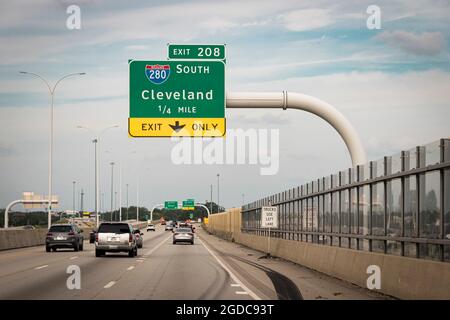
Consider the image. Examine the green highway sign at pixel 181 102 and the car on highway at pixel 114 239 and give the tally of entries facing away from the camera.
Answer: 1

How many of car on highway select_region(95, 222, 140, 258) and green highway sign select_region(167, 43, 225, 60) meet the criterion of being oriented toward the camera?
1

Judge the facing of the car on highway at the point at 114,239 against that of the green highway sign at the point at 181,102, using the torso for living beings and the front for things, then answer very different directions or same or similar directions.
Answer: very different directions

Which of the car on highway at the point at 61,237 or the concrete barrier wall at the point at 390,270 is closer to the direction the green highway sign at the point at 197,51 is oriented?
the concrete barrier wall

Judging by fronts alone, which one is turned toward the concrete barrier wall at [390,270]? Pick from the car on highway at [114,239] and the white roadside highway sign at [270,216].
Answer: the white roadside highway sign

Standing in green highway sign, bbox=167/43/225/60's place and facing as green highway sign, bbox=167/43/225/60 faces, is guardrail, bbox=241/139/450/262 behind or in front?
in front

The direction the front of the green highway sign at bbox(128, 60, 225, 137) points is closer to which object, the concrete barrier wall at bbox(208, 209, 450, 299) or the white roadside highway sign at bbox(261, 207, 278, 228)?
the concrete barrier wall

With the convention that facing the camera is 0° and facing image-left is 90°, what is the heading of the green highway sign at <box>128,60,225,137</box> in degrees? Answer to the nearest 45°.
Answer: approximately 0°

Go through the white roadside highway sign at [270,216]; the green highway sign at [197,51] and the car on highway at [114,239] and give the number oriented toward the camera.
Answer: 2

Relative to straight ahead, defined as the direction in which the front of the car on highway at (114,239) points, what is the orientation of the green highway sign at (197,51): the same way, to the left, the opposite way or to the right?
the opposite way

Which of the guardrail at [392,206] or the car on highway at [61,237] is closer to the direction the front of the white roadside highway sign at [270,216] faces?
the guardrail

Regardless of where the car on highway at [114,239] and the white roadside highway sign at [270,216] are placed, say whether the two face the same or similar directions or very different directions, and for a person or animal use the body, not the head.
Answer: very different directions

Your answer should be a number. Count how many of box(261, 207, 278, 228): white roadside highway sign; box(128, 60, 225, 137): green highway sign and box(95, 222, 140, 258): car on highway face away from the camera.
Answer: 1

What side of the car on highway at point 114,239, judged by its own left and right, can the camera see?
back
